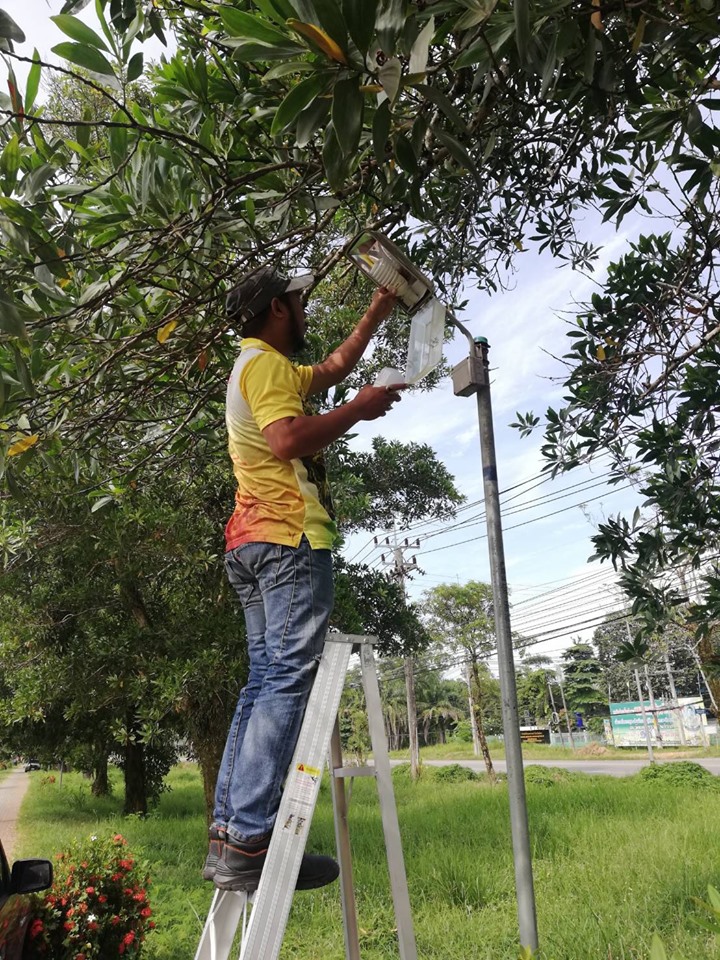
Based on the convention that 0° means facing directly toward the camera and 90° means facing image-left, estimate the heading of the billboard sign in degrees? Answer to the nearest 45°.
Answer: approximately 0°

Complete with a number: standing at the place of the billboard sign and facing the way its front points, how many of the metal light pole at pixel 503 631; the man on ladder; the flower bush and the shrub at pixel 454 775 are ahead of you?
4

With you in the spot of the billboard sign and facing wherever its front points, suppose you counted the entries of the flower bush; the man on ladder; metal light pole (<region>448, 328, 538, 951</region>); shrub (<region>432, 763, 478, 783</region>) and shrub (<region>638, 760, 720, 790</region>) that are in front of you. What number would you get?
5

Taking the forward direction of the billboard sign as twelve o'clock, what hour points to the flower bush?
The flower bush is roughly at 12 o'clock from the billboard sign.

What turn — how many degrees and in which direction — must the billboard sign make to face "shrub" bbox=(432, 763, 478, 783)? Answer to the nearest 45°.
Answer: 0° — it already faces it

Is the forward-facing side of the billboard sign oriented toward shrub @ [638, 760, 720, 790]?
yes

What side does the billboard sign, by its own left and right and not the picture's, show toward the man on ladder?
front

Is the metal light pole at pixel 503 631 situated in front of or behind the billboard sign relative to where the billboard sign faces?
in front

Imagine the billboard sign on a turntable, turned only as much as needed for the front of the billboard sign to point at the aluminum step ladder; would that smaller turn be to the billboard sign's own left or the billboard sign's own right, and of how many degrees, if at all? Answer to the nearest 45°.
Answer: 0° — it already faces it

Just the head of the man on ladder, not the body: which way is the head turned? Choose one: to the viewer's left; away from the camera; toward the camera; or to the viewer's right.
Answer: to the viewer's right

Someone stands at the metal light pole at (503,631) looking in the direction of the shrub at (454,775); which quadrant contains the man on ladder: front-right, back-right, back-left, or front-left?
back-left

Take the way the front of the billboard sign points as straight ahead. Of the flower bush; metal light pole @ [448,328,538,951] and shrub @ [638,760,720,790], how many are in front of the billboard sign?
3

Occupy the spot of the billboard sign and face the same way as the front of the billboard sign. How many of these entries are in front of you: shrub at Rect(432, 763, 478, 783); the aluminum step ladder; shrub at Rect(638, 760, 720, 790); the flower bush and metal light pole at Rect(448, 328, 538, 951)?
5
